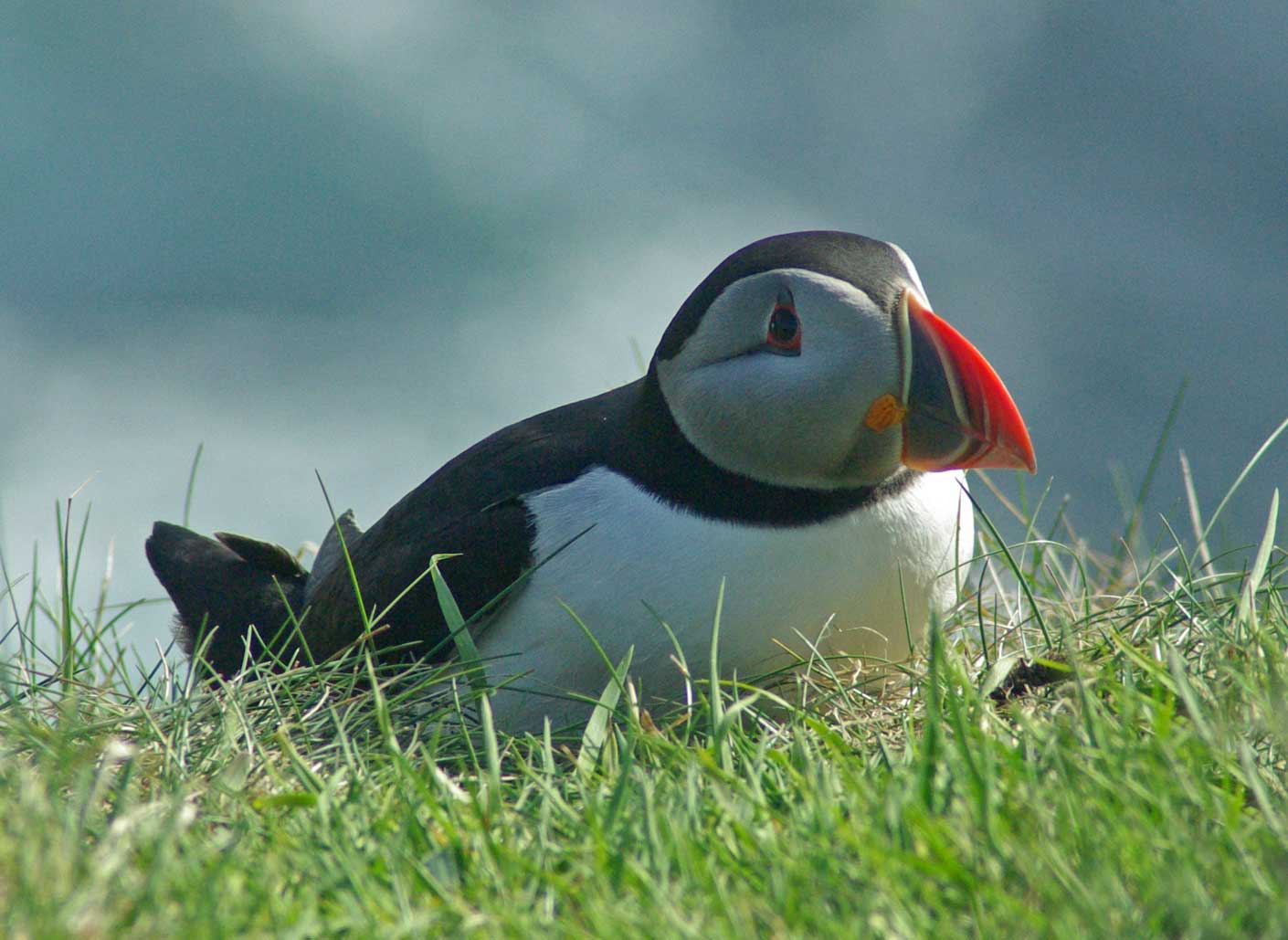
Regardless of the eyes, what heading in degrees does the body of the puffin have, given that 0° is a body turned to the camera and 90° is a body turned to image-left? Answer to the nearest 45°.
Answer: approximately 315°
